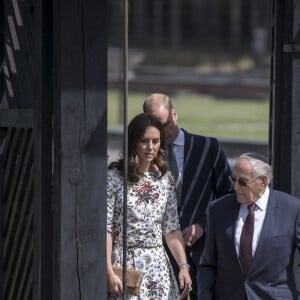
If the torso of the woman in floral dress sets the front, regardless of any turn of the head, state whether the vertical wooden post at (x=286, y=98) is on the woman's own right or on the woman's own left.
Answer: on the woman's own left

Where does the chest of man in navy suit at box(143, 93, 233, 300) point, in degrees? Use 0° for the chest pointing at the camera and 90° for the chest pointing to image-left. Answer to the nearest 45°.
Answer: approximately 45°

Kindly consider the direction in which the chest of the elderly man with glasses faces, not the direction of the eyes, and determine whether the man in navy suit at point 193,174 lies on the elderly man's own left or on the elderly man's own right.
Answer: on the elderly man's own right

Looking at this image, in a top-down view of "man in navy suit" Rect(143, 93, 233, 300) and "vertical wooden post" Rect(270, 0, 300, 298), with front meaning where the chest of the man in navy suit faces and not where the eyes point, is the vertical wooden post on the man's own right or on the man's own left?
on the man's own left

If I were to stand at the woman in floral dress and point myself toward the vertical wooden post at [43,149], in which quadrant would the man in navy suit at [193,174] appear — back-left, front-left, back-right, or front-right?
back-right

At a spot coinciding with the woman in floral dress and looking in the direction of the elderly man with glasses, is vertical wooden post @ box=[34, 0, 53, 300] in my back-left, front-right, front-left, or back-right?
back-right

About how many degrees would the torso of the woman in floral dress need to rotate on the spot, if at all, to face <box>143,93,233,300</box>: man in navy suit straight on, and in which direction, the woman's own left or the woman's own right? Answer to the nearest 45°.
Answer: approximately 135° to the woman's own left

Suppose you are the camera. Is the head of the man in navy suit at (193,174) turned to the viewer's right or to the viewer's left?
to the viewer's left

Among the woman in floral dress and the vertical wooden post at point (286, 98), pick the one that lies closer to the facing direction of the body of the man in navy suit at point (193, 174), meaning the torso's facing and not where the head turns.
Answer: the woman in floral dress
